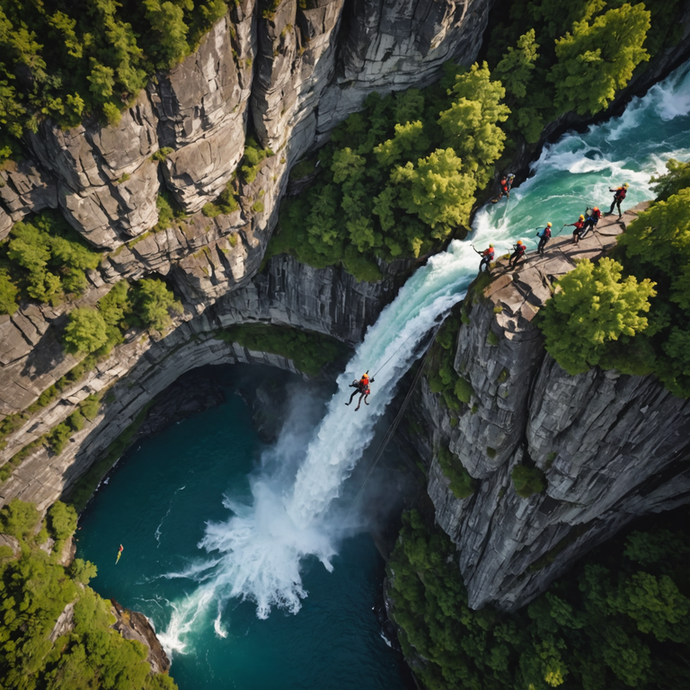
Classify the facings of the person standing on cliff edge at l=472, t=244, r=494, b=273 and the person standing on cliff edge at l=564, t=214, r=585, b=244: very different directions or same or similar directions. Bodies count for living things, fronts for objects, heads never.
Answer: same or similar directions

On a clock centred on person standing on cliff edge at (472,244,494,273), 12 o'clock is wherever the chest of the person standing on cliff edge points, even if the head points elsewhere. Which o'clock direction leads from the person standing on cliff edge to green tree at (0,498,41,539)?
The green tree is roughly at 11 o'clock from the person standing on cliff edge.

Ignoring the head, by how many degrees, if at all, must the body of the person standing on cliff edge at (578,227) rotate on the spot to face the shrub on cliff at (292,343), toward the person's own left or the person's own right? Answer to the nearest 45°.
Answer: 0° — they already face it

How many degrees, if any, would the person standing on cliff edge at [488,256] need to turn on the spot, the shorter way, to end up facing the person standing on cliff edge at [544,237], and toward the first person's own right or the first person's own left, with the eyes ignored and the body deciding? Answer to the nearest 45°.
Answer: approximately 180°

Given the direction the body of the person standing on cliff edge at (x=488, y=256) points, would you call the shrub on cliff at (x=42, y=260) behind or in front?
in front

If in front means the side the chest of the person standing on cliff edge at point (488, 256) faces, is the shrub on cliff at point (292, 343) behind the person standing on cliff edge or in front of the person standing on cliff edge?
in front

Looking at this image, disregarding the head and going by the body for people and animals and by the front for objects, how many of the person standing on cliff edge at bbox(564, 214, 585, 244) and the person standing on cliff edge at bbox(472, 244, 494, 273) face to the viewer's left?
2

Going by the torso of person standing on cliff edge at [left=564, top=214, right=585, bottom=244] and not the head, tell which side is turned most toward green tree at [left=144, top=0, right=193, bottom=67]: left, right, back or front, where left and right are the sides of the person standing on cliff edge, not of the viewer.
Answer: front

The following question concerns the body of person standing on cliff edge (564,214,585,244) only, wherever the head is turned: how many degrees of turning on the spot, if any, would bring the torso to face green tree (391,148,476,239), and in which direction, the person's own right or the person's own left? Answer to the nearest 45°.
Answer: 0° — they already face it

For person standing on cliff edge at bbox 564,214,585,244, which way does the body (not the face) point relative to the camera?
to the viewer's left

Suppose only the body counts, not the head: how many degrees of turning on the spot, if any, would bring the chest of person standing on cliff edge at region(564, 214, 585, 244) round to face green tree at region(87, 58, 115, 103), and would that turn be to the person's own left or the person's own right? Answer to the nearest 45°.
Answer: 0° — they already face it

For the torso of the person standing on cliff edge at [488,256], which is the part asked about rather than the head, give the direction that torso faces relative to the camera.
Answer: to the viewer's left

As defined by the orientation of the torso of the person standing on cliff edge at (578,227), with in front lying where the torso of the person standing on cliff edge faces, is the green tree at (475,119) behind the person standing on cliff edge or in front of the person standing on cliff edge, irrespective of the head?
in front

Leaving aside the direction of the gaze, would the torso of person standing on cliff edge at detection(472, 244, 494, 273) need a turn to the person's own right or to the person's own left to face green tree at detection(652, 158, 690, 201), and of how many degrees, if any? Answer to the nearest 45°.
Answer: approximately 180°

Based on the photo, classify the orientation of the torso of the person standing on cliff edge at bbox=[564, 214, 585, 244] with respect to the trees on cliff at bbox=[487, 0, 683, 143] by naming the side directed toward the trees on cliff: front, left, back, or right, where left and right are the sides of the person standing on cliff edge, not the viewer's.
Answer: right
